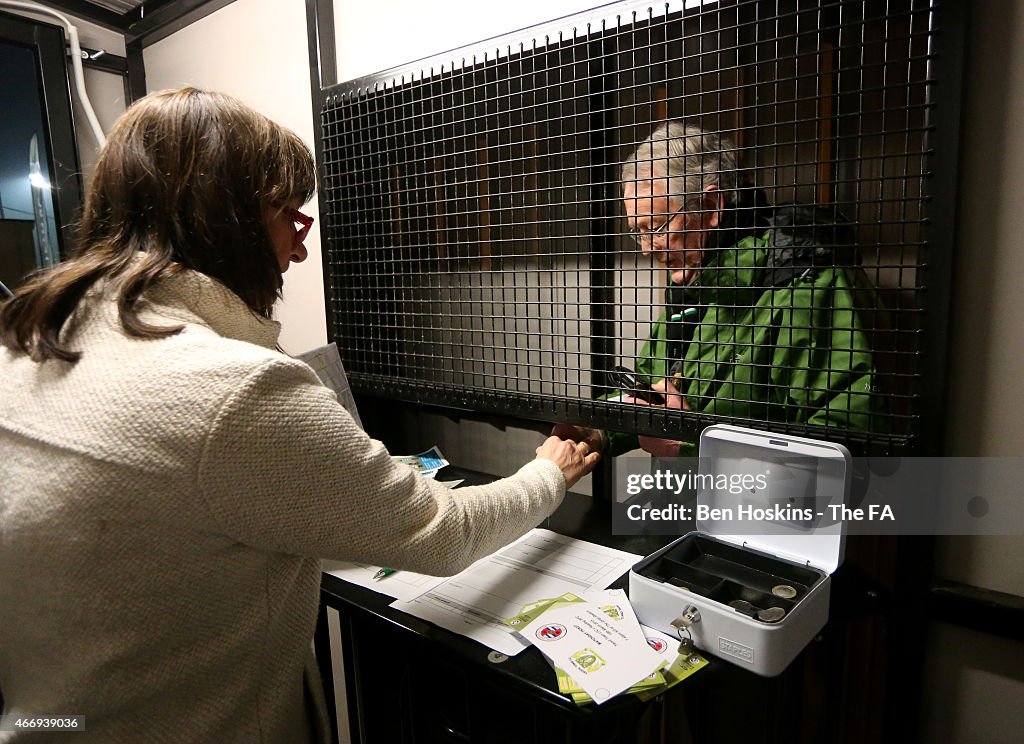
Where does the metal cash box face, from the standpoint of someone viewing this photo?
facing the viewer and to the left of the viewer

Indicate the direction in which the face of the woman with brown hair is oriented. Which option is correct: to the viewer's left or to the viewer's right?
to the viewer's right

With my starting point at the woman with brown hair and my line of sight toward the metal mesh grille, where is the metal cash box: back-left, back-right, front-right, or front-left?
front-right

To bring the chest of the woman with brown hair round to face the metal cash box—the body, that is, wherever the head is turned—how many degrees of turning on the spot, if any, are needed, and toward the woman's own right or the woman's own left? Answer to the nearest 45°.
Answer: approximately 45° to the woman's own right

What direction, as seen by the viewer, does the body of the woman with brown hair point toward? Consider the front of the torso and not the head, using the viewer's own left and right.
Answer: facing away from the viewer and to the right of the viewer

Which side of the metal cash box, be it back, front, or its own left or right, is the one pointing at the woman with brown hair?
front

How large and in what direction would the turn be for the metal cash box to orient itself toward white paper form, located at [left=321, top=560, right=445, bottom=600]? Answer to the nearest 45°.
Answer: approximately 45° to its right
